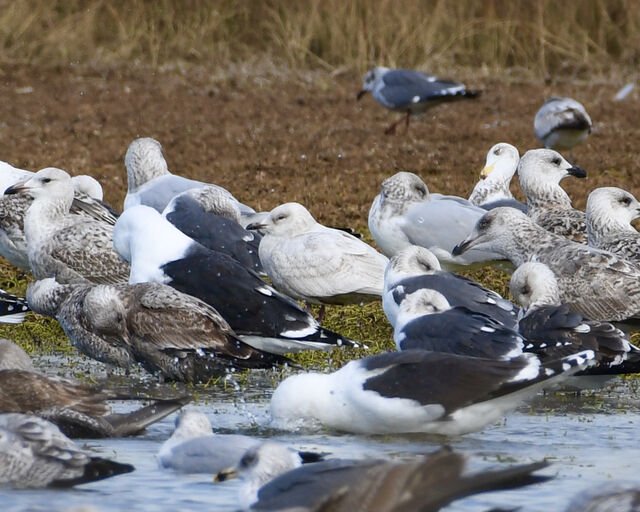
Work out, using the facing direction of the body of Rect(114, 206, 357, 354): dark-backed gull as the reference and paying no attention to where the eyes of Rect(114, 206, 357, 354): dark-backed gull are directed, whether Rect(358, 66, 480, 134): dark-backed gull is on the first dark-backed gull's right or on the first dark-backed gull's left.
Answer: on the first dark-backed gull's right

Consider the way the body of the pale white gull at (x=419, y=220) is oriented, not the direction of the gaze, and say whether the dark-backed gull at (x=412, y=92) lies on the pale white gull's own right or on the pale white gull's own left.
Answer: on the pale white gull's own right

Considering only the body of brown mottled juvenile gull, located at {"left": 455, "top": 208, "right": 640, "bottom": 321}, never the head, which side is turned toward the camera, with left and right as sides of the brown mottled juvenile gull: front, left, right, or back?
left

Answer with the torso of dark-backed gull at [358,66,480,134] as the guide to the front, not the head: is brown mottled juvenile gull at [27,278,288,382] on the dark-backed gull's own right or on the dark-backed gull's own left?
on the dark-backed gull's own left

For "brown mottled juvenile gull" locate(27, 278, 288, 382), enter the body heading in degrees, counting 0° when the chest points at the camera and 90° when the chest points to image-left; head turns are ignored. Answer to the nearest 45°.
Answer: approximately 90°

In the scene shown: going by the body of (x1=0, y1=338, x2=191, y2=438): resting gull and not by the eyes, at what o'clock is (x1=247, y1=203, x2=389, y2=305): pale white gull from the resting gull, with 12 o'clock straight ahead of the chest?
The pale white gull is roughly at 4 o'clock from the resting gull.

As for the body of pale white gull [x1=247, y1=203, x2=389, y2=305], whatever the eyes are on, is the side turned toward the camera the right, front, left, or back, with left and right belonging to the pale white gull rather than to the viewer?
left

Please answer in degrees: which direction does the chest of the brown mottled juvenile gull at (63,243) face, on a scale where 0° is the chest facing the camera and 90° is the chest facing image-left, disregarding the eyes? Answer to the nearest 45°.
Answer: approximately 90°

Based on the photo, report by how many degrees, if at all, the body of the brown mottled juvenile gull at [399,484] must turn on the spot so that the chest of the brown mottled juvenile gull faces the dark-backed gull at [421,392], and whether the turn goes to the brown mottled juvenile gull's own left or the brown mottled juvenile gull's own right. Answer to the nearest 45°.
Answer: approximately 90° to the brown mottled juvenile gull's own right
